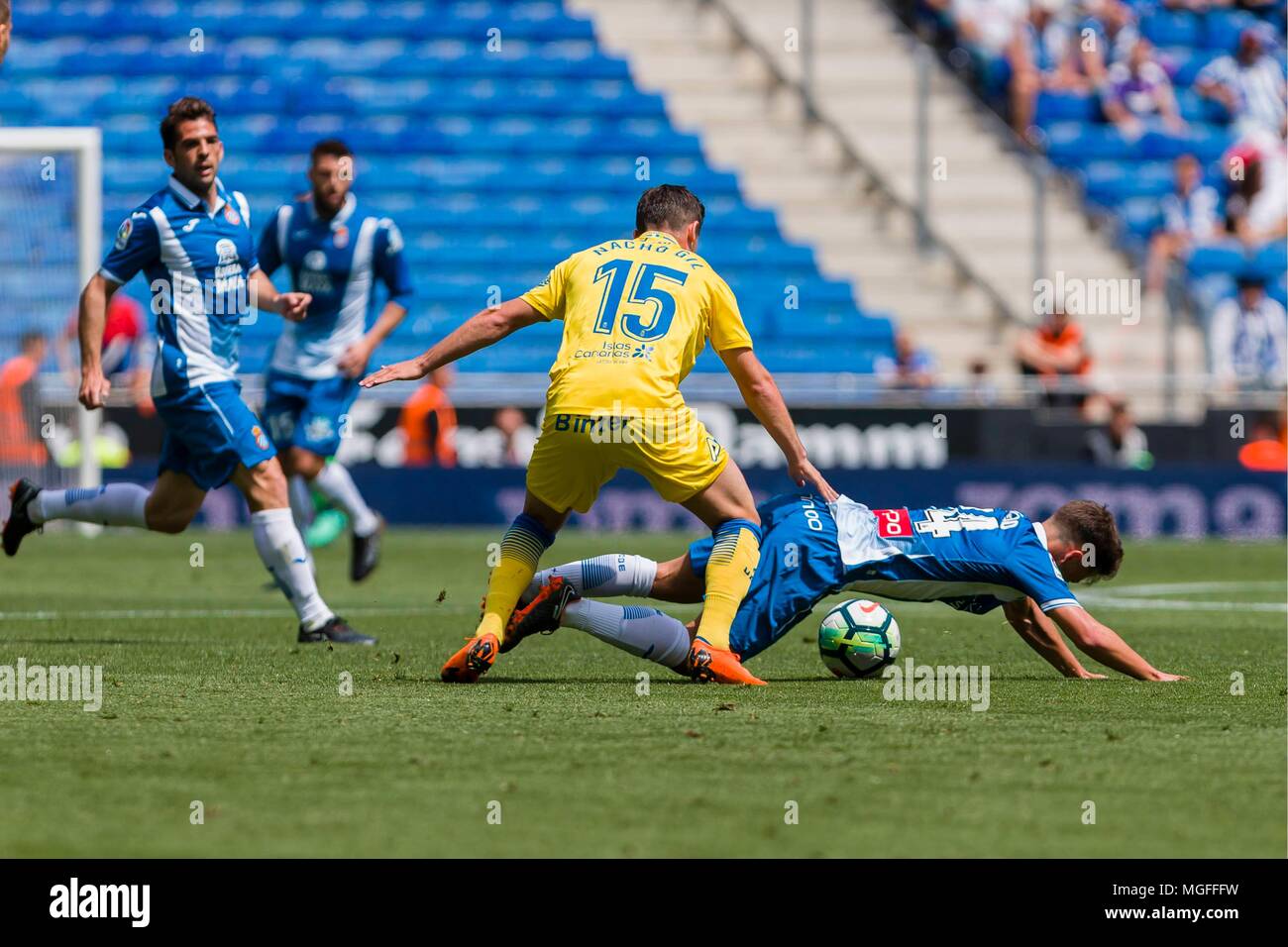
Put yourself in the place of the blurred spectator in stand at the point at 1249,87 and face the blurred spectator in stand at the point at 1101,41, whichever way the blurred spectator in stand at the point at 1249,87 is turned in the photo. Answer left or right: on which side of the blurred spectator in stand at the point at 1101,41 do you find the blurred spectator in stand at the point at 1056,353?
left

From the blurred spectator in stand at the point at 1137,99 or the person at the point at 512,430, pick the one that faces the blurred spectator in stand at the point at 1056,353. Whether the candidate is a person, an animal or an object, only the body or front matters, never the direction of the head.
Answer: the blurred spectator in stand at the point at 1137,99

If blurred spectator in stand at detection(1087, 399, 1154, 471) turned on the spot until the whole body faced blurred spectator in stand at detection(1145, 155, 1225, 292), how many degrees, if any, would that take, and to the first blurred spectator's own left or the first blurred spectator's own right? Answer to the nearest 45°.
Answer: approximately 180°

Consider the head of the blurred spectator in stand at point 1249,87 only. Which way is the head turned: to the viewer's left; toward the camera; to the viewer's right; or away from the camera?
toward the camera

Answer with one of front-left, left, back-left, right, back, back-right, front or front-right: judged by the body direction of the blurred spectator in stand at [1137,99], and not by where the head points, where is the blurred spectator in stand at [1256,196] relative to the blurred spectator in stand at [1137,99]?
front-left

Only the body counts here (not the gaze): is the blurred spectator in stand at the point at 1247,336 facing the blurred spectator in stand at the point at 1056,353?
no

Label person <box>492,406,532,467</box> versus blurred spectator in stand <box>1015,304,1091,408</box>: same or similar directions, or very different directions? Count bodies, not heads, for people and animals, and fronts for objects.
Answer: same or similar directions

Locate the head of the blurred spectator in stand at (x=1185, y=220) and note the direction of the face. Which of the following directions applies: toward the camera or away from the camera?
toward the camera

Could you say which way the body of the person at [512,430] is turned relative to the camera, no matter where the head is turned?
toward the camera

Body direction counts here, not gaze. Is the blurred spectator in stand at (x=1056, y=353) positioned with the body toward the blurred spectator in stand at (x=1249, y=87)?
no

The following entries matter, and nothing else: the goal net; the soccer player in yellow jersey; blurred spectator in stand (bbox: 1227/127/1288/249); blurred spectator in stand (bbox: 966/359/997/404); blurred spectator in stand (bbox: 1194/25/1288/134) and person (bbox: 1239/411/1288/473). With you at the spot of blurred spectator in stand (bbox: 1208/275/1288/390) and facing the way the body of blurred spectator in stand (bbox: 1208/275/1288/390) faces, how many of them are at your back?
2

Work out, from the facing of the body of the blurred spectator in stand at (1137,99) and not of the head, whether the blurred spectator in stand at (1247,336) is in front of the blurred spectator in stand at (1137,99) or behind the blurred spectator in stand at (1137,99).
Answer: in front

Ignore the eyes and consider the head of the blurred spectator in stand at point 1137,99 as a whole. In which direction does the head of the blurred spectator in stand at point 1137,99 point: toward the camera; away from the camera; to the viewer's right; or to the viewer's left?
toward the camera

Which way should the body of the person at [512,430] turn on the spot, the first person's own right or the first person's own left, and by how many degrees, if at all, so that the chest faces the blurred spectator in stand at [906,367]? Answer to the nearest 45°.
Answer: approximately 90° to the first person's own left

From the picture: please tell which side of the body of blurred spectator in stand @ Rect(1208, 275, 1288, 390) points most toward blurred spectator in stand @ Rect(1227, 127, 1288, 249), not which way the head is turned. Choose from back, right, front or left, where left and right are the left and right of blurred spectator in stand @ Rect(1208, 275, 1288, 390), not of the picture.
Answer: back

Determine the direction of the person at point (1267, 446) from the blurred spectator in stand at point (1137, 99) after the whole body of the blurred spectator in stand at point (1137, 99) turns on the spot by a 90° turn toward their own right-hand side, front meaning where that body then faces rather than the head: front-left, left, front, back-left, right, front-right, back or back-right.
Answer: left

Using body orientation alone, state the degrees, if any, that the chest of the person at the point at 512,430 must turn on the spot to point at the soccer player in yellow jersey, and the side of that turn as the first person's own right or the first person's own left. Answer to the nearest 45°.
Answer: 0° — they already face them

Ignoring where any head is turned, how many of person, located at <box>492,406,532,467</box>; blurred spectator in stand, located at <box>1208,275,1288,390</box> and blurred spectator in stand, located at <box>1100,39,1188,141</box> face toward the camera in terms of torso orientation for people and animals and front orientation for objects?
3

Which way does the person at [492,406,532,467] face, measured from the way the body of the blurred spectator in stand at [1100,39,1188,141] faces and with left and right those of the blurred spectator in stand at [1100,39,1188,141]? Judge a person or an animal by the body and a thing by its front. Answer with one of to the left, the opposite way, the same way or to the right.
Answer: the same way
